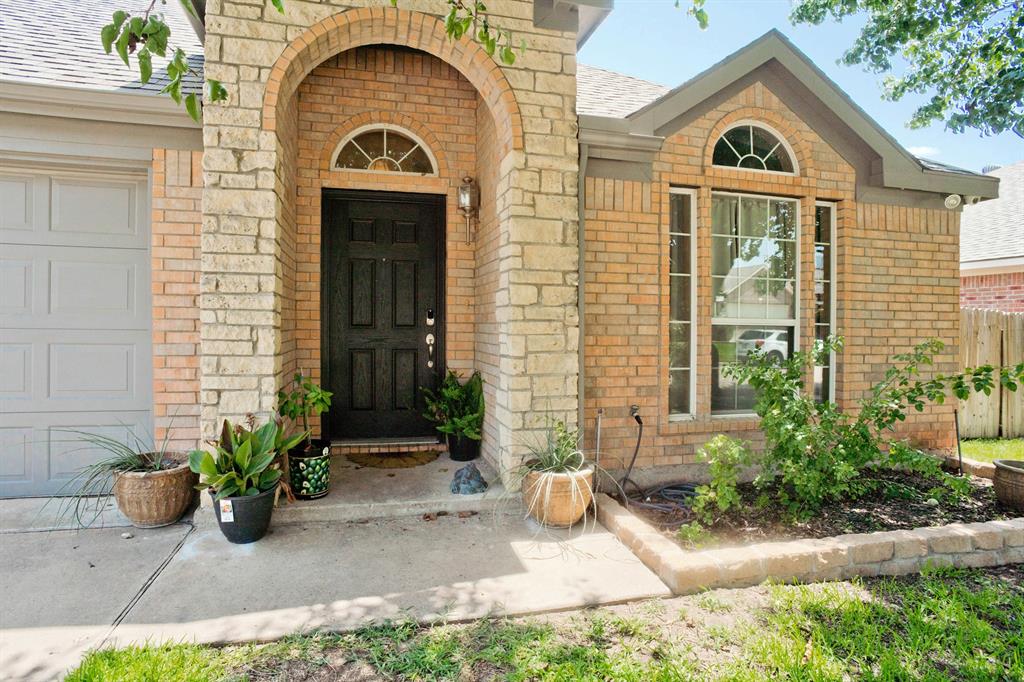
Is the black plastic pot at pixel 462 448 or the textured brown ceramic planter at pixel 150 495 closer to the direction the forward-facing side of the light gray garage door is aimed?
the textured brown ceramic planter

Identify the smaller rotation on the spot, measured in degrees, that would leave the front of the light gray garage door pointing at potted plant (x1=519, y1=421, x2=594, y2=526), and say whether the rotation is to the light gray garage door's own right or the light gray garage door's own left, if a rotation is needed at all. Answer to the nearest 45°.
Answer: approximately 45° to the light gray garage door's own left

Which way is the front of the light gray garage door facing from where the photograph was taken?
facing the viewer

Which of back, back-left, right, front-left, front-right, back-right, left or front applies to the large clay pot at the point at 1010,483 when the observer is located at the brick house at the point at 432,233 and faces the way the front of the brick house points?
left

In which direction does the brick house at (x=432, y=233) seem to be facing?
toward the camera

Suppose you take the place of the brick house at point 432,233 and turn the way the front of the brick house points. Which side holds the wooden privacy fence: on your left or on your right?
on your left

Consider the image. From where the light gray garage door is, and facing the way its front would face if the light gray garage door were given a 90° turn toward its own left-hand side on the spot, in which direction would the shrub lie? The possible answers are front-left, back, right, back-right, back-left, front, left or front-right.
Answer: front-right

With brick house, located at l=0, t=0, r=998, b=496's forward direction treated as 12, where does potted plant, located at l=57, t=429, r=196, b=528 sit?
The potted plant is roughly at 2 o'clock from the brick house.
